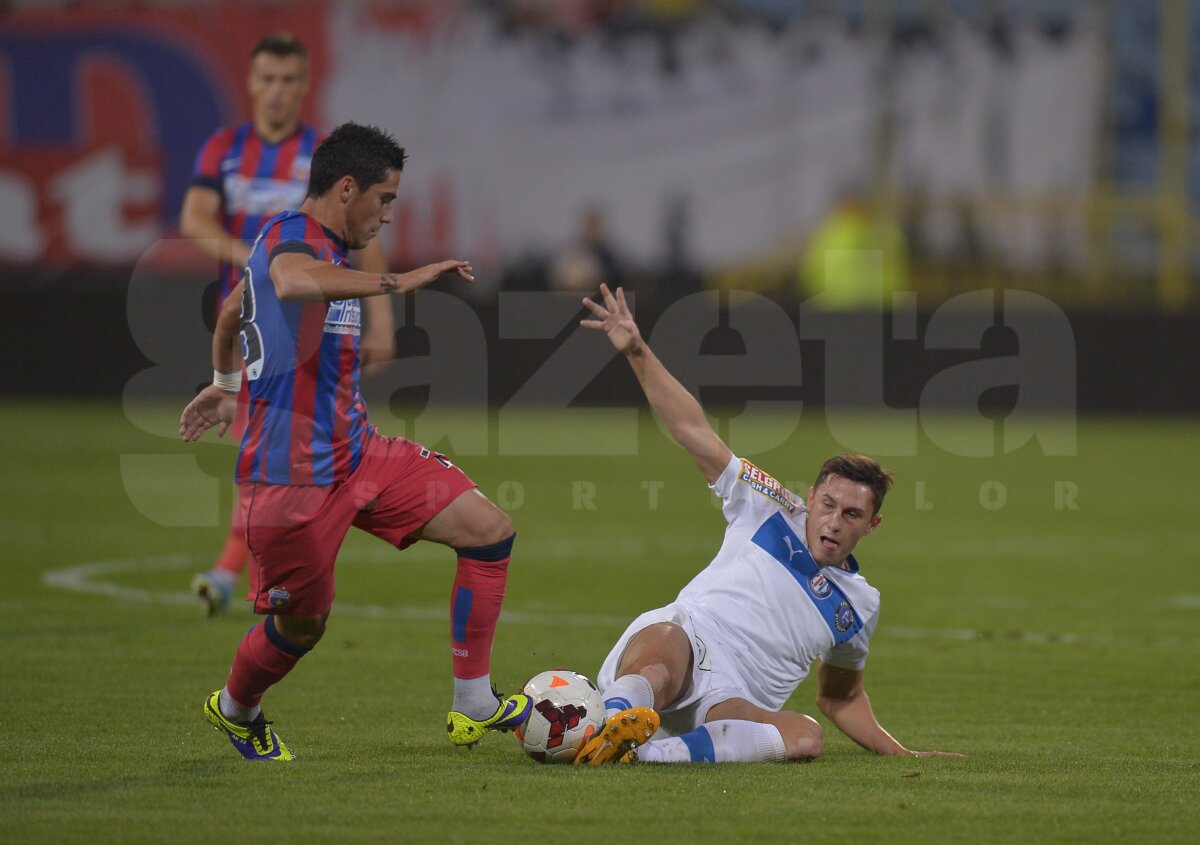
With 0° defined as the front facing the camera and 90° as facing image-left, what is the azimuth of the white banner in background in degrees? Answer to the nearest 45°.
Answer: approximately 0°

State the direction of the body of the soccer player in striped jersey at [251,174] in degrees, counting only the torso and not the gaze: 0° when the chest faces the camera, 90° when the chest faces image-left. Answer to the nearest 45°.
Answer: approximately 0°

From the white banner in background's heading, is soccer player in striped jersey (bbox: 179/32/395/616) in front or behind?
in front

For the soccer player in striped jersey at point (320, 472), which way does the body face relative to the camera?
to the viewer's right

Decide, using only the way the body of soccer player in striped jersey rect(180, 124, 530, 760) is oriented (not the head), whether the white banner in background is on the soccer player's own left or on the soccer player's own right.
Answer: on the soccer player's own left

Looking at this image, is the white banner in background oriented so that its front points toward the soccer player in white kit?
yes

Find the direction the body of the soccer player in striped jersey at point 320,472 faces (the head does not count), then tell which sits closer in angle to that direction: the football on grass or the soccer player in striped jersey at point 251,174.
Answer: the football on grass

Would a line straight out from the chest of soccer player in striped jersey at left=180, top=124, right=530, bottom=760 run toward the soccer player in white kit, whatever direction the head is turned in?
yes

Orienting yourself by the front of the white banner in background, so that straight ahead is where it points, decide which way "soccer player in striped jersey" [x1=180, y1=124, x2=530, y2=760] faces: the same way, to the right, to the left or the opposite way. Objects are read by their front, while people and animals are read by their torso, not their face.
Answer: to the left
